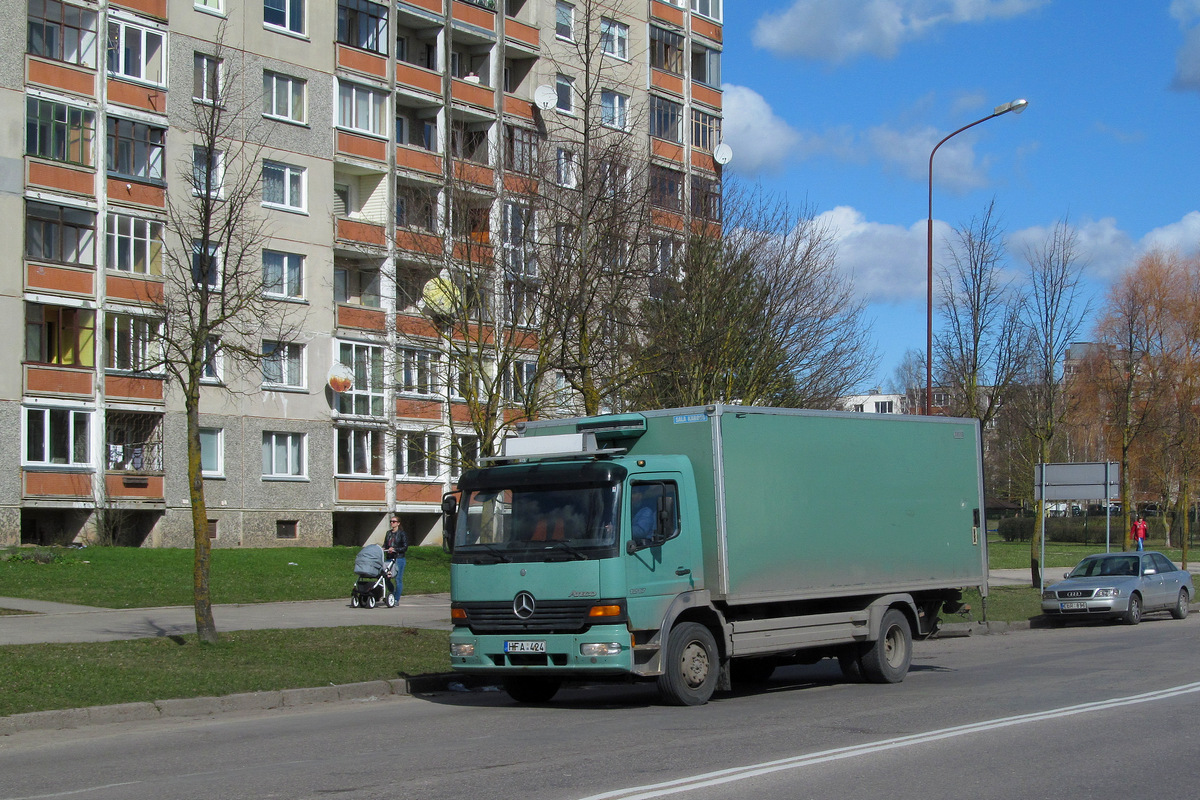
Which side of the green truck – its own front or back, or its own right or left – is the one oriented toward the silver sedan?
back

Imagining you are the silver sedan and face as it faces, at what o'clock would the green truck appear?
The green truck is roughly at 11 o'clock from the silver sedan.

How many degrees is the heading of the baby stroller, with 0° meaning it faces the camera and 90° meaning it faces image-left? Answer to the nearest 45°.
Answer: approximately 45°

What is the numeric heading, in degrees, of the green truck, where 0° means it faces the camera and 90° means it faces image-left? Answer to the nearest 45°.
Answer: approximately 45°

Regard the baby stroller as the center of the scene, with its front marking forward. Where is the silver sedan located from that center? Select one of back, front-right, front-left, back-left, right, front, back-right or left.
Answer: back-left

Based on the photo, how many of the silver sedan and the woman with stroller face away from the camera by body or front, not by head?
0

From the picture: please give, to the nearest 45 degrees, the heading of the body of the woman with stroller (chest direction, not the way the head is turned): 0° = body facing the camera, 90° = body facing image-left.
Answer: approximately 45°

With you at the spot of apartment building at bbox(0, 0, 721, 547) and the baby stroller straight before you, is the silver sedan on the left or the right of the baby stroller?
left

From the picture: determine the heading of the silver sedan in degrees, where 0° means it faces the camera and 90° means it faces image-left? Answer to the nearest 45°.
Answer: approximately 45°
